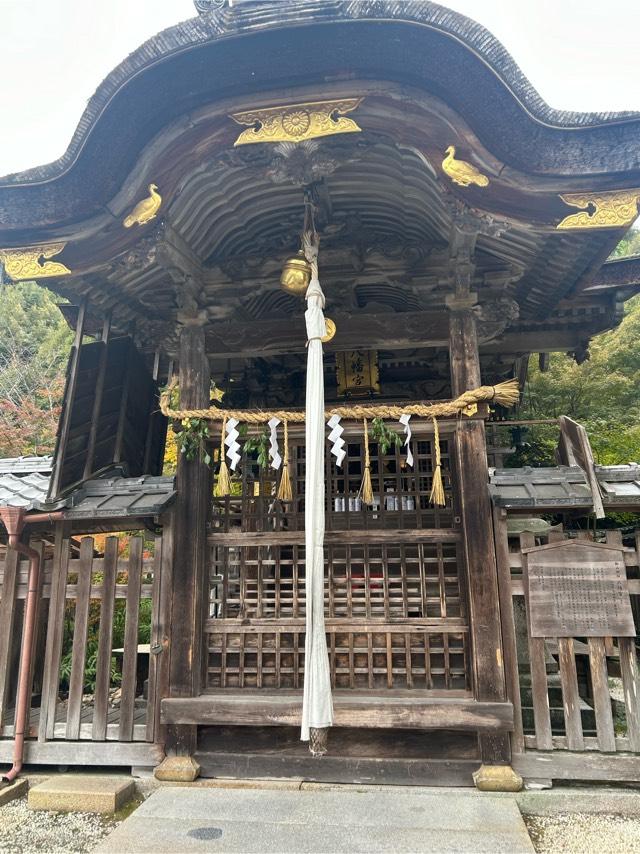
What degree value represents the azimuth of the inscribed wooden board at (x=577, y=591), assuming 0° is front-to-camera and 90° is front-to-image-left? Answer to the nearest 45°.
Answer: approximately 0°

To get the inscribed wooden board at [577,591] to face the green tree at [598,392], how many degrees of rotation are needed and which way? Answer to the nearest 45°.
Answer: approximately 180°

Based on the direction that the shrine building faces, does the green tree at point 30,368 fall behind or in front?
behind

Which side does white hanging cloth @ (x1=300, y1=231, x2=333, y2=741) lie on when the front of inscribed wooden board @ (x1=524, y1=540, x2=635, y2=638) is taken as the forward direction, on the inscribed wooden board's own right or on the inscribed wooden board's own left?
on the inscribed wooden board's own right

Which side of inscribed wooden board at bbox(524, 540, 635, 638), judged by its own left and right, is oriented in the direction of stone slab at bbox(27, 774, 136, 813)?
right

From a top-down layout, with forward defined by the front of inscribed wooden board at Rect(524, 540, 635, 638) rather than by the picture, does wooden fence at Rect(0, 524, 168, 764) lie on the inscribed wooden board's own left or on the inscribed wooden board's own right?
on the inscribed wooden board's own right

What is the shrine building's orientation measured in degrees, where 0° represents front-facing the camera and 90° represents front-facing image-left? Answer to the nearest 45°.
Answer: approximately 0°
